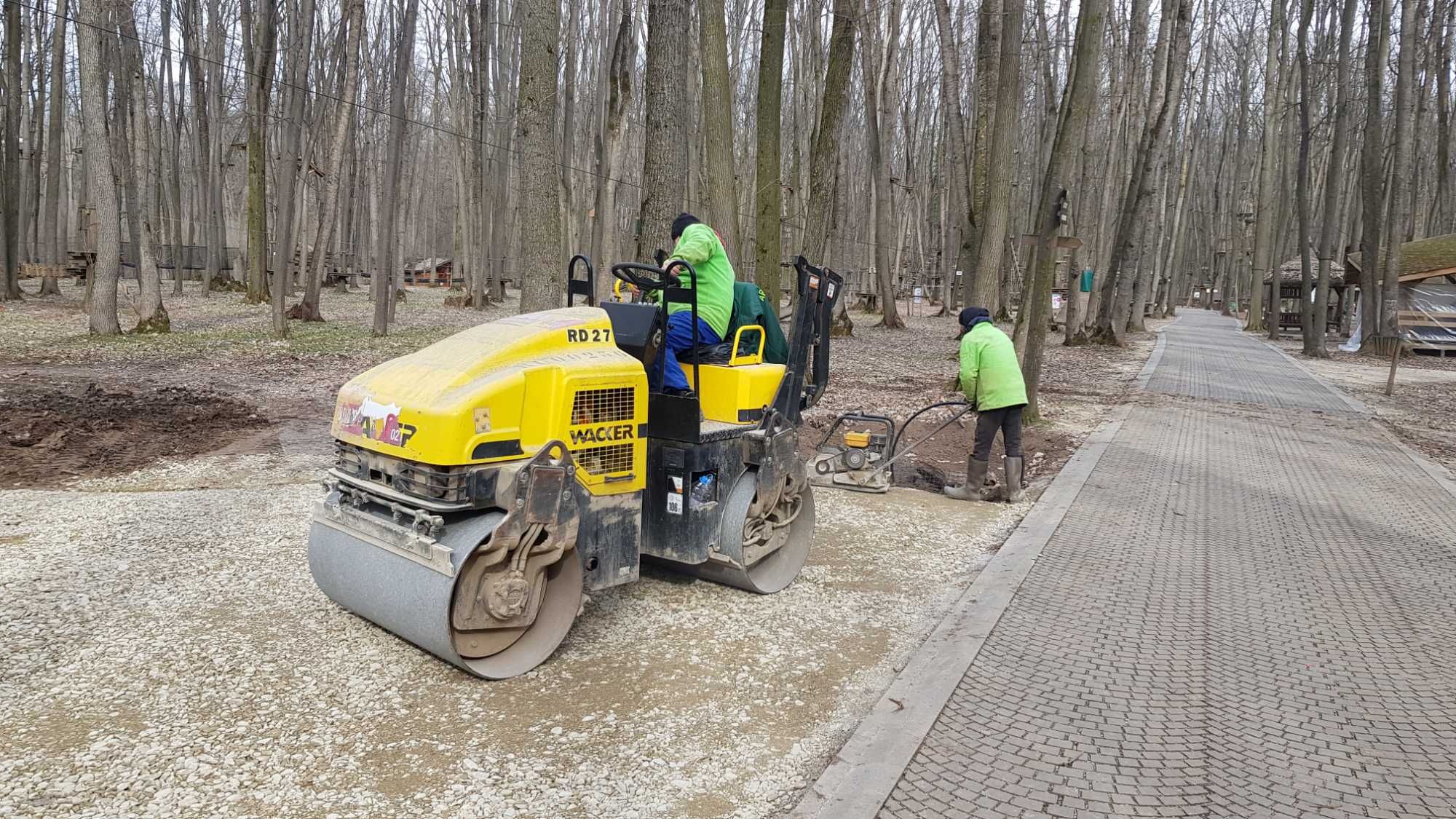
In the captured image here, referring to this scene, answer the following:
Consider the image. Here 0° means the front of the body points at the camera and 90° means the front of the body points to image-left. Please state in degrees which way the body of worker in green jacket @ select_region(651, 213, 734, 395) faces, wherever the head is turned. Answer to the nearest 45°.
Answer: approximately 90°

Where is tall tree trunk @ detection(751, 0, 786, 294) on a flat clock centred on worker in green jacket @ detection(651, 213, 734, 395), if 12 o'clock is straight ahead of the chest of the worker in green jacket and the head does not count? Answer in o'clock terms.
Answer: The tall tree trunk is roughly at 3 o'clock from the worker in green jacket.

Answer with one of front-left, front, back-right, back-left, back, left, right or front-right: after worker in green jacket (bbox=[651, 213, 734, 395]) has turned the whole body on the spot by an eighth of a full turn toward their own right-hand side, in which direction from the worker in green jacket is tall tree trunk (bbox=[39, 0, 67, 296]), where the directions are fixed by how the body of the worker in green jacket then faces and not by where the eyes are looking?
front

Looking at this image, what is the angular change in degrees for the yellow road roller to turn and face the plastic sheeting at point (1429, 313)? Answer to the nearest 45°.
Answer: approximately 180°

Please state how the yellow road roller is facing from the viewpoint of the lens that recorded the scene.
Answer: facing the viewer and to the left of the viewer

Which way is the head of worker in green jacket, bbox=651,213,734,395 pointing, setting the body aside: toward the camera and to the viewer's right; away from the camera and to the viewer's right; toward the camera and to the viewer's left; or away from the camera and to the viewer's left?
away from the camera and to the viewer's left

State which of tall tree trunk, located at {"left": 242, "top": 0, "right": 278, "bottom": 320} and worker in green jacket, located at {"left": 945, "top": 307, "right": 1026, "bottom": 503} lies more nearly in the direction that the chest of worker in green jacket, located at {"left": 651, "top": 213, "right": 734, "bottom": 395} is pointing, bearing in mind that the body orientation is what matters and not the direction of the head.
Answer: the tall tree trunk

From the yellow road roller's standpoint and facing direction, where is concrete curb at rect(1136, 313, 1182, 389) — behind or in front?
behind

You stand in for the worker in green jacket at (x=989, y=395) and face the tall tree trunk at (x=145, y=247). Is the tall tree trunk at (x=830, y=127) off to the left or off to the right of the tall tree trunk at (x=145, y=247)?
right

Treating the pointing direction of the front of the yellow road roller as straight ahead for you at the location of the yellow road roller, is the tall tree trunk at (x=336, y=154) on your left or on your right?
on your right

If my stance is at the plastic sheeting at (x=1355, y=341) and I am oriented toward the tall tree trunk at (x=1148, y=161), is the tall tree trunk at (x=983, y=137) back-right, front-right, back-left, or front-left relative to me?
front-left

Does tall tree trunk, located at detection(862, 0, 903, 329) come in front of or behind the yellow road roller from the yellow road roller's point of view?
behind

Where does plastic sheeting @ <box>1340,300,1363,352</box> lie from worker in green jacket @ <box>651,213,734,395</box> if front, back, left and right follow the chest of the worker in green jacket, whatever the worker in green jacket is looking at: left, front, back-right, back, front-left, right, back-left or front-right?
back-right

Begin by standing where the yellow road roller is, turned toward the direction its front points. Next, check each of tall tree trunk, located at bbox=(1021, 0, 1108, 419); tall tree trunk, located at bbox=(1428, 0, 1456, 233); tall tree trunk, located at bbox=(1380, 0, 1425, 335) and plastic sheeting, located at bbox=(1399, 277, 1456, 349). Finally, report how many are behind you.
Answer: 4

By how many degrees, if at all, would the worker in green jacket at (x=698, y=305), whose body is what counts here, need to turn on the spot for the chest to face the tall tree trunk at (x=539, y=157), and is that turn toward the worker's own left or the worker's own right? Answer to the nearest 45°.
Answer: approximately 90° to the worker's own right

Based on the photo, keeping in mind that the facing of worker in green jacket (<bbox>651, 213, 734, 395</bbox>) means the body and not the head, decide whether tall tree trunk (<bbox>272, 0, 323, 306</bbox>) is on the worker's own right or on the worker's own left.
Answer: on the worker's own right

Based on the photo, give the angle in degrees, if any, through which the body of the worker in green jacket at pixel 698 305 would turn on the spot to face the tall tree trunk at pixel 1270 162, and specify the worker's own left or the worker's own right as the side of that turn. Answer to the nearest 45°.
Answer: approximately 135° to the worker's own right

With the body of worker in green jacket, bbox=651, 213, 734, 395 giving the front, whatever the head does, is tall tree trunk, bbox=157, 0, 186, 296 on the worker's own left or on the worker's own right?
on the worker's own right
